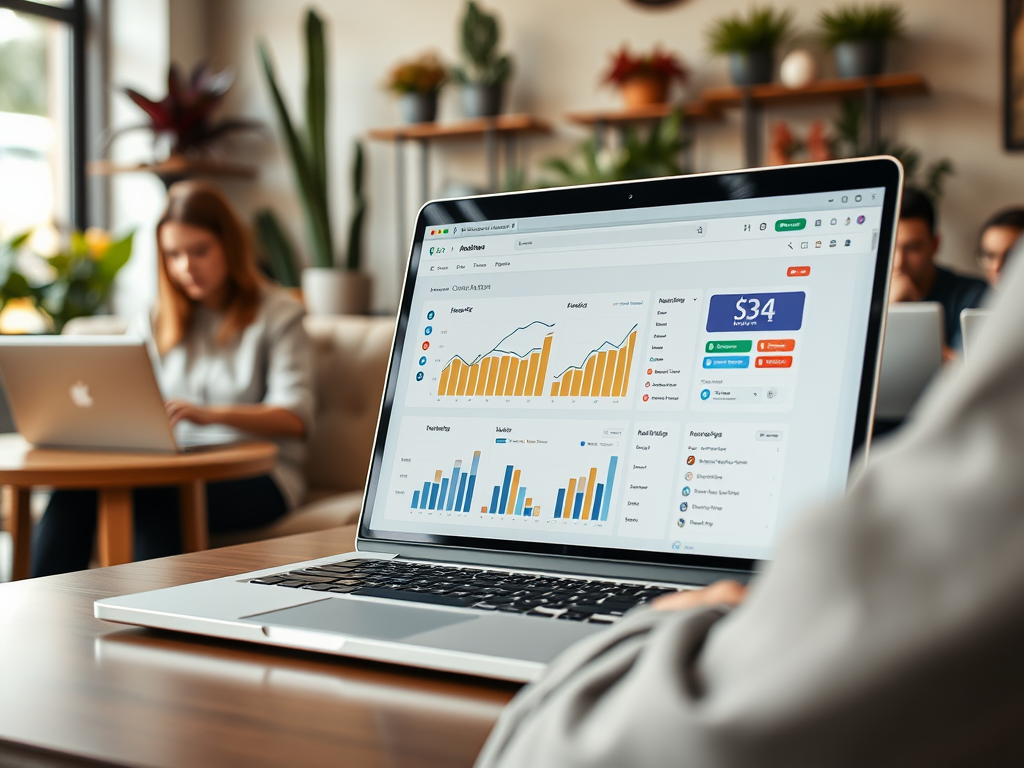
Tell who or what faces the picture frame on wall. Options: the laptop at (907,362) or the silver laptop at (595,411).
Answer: the laptop

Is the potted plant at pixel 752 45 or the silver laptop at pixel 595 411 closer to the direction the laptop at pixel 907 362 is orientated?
the potted plant

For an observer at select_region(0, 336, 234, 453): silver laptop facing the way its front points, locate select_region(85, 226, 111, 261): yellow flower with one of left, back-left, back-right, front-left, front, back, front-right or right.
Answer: front-left

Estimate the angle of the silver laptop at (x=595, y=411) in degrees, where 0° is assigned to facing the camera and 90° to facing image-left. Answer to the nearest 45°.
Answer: approximately 45°

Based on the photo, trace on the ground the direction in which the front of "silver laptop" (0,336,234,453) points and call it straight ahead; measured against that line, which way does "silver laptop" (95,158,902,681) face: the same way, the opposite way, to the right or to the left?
the opposite way

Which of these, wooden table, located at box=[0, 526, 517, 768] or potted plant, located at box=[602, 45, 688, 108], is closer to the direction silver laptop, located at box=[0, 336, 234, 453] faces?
the potted plant

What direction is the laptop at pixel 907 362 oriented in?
away from the camera

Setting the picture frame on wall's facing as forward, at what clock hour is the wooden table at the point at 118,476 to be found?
The wooden table is roughly at 1 o'clock from the picture frame on wall.

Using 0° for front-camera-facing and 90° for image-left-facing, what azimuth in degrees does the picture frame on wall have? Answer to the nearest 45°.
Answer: approximately 0°

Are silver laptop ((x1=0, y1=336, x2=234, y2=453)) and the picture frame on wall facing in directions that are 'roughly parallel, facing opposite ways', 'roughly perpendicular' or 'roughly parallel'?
roughly parallel, facing opposite ways

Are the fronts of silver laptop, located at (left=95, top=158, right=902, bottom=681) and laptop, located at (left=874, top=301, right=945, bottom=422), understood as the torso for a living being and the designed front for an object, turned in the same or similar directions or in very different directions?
very different directions

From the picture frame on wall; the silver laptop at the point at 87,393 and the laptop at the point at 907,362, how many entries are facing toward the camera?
1

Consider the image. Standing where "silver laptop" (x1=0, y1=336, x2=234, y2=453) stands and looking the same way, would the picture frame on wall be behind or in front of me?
in front

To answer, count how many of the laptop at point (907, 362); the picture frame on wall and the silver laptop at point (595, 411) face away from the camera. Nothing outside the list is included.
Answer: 1

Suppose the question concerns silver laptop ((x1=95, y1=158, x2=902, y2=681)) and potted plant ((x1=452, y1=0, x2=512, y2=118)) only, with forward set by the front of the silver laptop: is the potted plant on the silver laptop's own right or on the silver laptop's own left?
on the silver laptop's own right

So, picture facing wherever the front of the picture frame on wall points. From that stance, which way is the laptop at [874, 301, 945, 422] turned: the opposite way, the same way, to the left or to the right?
the opposite way

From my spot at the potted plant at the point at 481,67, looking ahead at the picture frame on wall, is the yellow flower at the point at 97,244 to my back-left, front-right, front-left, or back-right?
back-right

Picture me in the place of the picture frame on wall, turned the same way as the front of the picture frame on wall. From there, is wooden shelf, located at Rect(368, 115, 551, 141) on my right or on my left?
on my right
